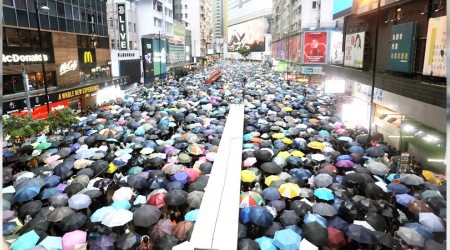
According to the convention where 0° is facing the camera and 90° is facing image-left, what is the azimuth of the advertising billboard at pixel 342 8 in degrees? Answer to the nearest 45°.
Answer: approximately 45°

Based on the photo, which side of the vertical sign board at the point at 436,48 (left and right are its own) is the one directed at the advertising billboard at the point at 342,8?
right

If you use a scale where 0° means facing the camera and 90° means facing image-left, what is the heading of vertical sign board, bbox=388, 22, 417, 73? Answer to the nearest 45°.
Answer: approximately 45°

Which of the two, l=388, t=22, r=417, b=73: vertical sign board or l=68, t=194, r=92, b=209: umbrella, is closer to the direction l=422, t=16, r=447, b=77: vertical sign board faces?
the umbrella

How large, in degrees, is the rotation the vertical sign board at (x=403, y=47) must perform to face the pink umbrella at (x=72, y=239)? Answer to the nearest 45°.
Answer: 0° — it already faces it
